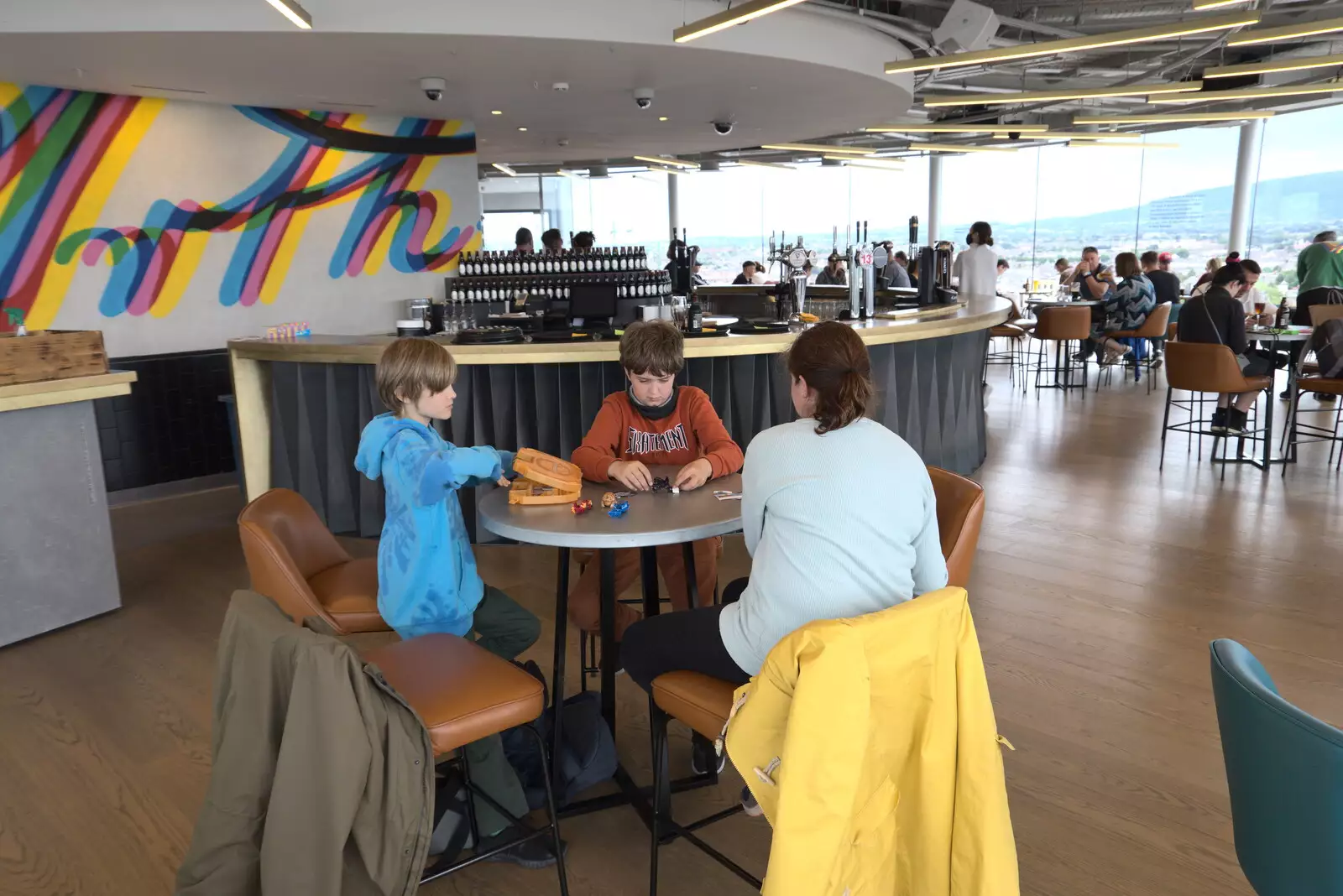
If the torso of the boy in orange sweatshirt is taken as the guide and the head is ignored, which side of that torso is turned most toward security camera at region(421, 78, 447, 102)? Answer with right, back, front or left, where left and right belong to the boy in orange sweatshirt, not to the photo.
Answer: back

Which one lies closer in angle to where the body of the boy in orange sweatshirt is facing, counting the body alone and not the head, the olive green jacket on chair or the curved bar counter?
the olive green jacket on chair

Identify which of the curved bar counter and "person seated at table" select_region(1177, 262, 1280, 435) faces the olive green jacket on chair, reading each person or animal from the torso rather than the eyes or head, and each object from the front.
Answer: the curved bar counter

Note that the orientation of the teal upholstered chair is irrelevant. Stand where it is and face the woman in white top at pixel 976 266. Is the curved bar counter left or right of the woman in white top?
left

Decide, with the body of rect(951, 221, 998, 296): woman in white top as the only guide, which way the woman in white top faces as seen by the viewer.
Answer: away from the camera

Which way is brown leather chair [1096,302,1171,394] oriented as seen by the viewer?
to the viewer's left

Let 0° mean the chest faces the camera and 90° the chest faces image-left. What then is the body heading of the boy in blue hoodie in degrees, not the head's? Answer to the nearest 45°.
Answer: approximately 270°

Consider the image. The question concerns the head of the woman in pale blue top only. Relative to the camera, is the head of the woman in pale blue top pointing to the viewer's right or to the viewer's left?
to the viewer's left

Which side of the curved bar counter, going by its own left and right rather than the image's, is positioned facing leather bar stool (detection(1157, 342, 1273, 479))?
left

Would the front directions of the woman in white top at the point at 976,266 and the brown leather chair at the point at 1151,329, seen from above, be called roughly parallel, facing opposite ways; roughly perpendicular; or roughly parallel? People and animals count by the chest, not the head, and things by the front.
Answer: roughly perpendicular
